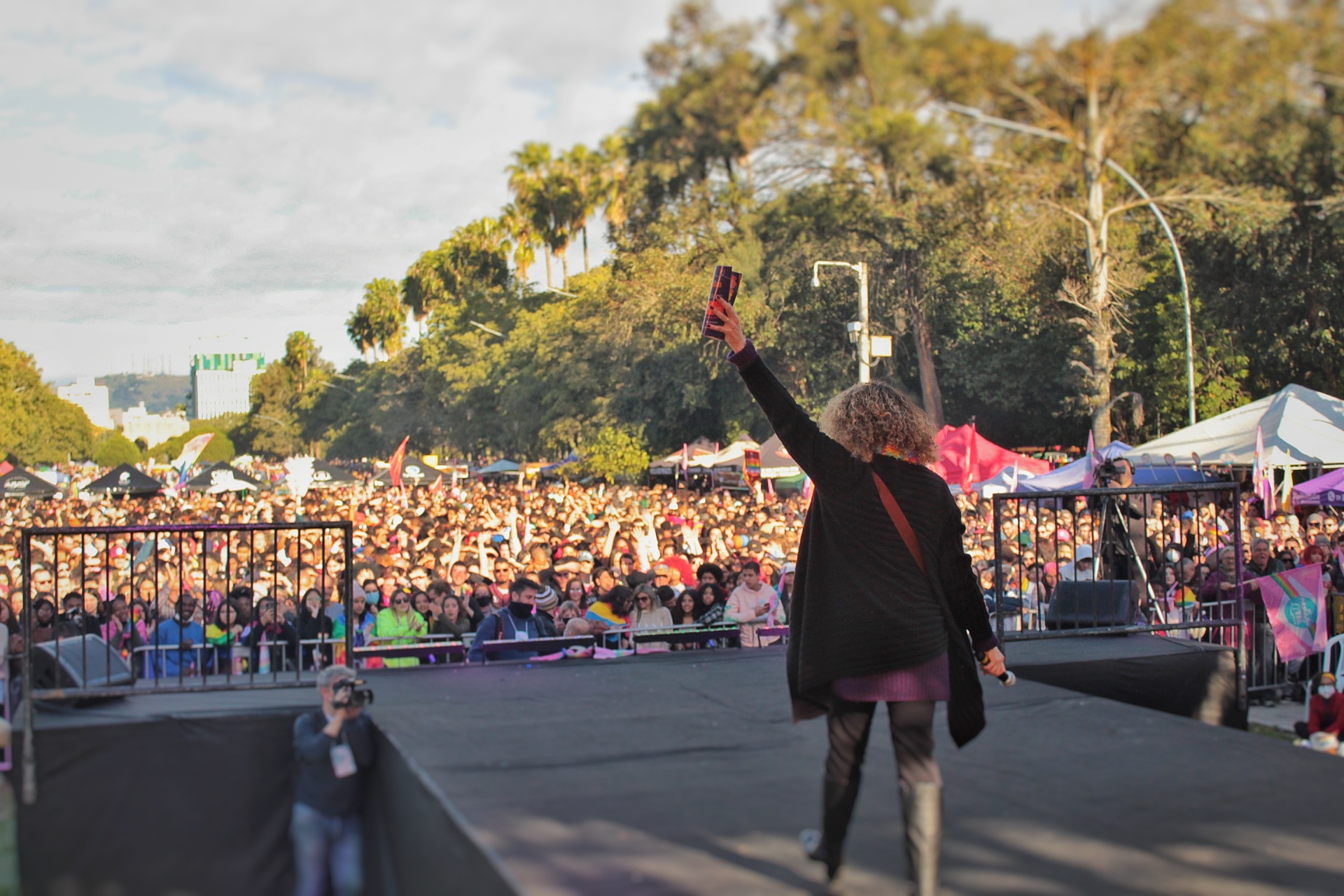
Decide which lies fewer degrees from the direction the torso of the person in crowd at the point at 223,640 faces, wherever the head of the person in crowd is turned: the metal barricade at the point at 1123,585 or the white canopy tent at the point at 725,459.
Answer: the metal barricade

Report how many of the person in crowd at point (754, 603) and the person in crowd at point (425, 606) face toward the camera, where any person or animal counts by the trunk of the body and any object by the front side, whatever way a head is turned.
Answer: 2

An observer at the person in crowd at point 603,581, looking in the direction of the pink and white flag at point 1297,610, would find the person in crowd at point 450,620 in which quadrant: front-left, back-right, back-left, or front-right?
back-right

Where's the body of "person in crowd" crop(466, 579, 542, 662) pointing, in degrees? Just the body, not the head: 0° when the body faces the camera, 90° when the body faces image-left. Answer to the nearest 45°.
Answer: approximately 315°

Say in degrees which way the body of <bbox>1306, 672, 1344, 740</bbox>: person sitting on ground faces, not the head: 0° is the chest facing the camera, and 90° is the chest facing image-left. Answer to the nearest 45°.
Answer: approximately 0°

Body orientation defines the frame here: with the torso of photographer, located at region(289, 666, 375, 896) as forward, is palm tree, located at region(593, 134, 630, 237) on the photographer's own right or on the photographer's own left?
on the photographer's own left

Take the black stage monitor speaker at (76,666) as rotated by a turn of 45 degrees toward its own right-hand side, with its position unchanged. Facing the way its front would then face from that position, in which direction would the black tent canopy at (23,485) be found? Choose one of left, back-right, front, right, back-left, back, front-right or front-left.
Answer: back

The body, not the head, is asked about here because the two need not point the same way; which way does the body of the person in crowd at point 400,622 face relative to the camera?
toward the camera

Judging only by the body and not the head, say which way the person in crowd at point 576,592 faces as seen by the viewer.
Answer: toward the camera

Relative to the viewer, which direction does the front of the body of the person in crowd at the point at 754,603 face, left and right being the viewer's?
facing the viewer

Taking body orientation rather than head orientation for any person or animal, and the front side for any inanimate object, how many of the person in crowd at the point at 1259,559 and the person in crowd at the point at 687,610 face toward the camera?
2

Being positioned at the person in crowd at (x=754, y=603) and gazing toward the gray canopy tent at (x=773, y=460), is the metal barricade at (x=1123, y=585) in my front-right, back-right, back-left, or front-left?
back-right
